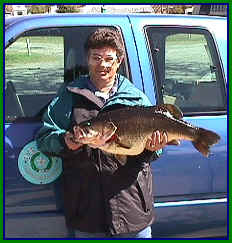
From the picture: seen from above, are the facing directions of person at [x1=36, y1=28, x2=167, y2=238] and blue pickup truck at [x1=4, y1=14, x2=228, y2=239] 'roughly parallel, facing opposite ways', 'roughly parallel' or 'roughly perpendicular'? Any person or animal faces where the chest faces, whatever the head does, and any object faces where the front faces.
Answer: roughly perpendicular

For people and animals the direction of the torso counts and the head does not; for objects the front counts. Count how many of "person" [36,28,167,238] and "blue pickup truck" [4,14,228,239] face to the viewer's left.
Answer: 1

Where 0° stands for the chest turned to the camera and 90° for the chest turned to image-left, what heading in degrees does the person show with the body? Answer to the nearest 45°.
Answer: approximately 0°

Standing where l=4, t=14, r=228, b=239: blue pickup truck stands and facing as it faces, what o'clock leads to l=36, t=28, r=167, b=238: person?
The person is roughly at 10 o'clock from the blue pickup truck.

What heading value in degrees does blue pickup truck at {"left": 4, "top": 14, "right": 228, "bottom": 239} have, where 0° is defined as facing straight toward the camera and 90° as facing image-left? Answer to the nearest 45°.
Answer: approximately 90°

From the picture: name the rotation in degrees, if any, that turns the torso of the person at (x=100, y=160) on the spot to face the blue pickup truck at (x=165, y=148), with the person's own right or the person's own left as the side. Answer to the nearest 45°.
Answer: approximately 135° to the person's own left
